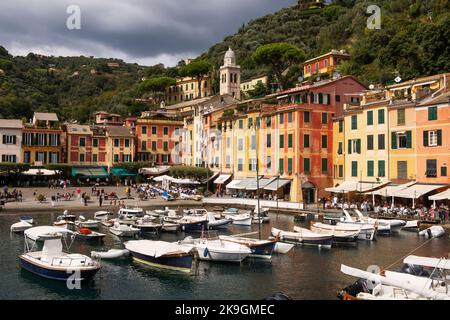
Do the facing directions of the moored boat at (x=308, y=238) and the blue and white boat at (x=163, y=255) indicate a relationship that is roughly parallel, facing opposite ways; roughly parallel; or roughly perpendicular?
roughly parallel

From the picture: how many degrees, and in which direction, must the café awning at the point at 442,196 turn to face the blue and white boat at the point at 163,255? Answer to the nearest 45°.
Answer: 0° — it already faces it

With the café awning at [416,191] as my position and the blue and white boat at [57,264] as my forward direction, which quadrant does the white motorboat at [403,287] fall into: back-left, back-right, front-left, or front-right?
front-left

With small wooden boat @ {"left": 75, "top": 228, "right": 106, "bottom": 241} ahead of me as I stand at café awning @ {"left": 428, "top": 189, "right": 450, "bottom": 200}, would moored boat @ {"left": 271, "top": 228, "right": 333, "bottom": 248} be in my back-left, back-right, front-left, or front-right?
front-left

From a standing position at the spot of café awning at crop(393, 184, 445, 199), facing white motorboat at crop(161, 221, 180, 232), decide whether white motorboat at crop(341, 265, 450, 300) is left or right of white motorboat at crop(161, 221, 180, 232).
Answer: left

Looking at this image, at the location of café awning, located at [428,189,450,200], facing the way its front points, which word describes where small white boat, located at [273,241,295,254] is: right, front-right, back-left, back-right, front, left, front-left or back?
front

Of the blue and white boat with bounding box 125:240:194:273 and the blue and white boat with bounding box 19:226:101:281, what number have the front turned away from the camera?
0

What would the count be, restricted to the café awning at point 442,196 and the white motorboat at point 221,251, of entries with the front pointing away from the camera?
0
